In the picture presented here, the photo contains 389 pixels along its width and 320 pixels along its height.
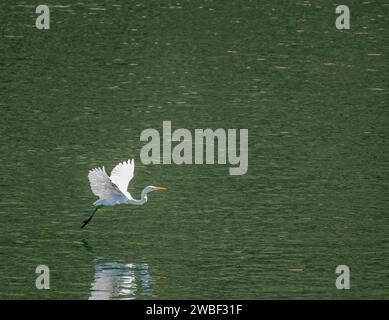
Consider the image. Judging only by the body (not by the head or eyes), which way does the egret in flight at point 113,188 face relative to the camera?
to the viewer's right
